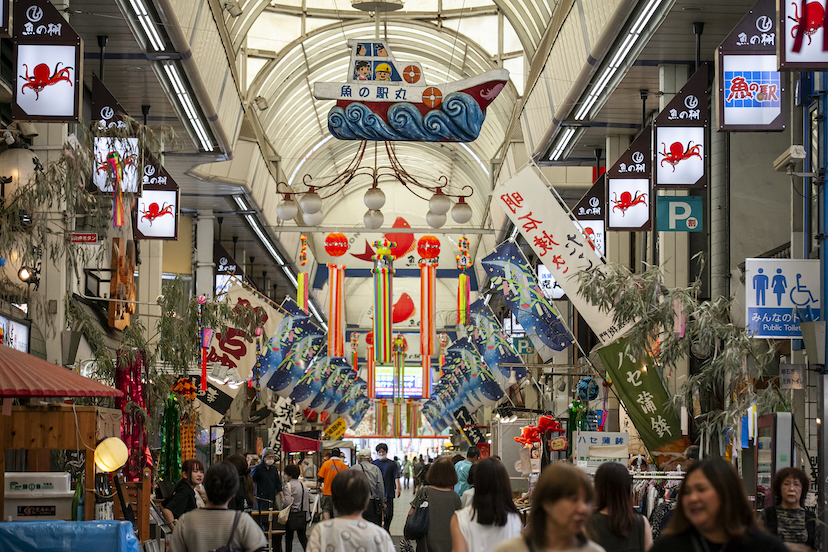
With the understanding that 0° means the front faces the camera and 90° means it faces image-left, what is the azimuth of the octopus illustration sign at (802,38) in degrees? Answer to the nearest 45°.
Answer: approximately 0°

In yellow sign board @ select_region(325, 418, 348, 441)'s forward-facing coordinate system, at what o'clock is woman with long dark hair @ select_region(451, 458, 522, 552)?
The woman with long dark hair is roughly at 12 o'clock from the yellow sign board.

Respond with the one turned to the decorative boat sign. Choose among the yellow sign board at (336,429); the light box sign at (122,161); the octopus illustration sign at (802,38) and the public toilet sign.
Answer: the yellow sign board

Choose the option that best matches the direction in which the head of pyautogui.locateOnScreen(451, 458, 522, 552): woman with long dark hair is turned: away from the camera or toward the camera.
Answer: away from the camera

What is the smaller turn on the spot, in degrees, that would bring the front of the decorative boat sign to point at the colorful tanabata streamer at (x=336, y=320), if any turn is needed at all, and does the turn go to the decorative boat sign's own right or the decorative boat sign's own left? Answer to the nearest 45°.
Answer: approximately 90° to the decorative boat sign's own left

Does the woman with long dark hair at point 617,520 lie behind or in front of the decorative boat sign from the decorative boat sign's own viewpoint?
in front

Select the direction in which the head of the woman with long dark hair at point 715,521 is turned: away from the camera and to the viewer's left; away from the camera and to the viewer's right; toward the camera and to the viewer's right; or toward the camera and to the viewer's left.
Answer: toward the camera and to the viewer's left

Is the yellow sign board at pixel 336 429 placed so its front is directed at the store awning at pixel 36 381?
yes

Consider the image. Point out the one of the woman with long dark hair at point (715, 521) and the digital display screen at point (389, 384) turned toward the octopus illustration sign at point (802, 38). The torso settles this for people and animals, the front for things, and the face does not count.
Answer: the digital display screen

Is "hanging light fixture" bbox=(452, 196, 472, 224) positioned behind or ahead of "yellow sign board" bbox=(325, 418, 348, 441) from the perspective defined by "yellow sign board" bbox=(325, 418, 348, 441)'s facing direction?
ahead

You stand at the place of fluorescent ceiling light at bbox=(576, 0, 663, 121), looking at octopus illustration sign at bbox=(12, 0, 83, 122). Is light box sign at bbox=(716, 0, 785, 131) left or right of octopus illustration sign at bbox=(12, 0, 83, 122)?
left

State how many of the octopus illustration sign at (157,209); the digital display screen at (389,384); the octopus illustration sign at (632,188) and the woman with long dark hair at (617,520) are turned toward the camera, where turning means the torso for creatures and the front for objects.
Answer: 3

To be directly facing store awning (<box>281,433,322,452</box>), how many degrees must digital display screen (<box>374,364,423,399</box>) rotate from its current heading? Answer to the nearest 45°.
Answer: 0° — it already faces it
